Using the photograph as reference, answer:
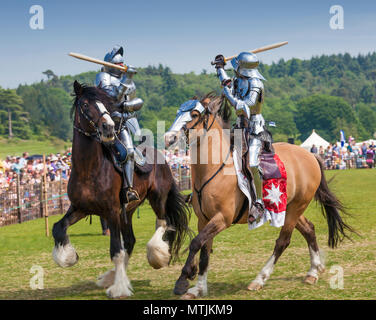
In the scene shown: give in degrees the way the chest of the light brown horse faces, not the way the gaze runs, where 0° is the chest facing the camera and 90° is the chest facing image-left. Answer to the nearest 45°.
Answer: approximately 45°

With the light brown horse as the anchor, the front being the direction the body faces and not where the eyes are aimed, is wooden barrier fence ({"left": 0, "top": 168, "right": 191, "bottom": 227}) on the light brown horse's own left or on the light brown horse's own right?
on the light brown horse's own right

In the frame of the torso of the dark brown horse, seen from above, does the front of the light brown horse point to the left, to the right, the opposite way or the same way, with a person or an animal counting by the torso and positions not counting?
the same way

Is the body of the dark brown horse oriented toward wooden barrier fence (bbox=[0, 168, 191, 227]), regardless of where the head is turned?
no

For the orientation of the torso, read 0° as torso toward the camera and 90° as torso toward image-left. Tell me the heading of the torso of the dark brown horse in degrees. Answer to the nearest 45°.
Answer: approximately 45°

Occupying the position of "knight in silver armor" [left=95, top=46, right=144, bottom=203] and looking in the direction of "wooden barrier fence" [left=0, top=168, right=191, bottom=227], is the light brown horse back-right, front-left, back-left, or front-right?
back-right

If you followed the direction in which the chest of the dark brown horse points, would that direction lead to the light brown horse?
no

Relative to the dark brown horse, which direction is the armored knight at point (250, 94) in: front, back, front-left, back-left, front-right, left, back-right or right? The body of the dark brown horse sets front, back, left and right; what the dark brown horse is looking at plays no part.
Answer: back-left

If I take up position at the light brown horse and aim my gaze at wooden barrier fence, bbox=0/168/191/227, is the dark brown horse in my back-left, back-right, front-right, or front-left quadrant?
front-left

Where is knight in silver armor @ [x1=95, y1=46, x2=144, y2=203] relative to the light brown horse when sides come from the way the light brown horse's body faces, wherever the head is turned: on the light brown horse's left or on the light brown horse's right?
on the light brown horse's right

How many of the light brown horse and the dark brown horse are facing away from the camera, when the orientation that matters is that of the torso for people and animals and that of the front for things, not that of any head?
0
